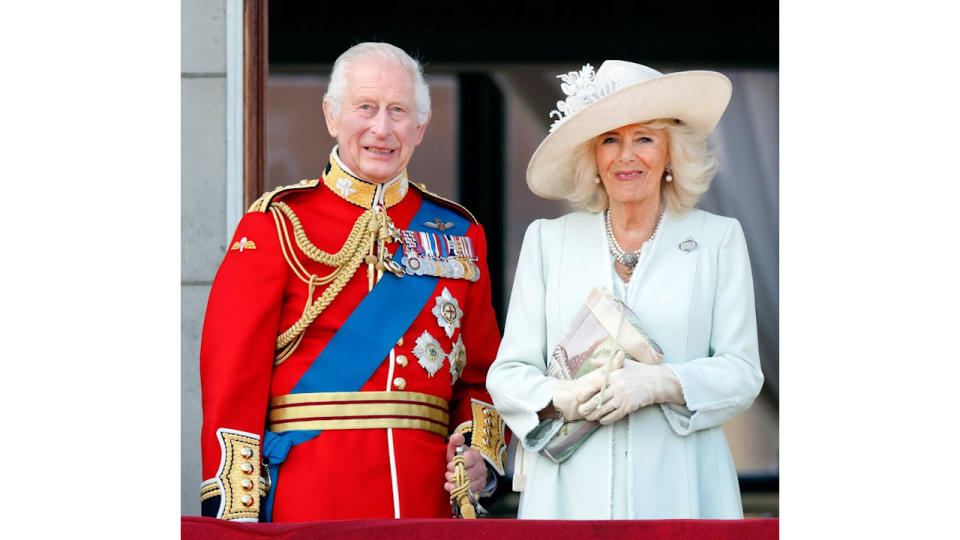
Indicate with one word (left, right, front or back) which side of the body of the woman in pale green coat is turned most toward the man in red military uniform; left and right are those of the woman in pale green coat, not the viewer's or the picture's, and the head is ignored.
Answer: right

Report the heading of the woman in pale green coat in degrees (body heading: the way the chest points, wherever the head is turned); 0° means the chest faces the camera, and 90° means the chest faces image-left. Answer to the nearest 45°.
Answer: approximately 0°
